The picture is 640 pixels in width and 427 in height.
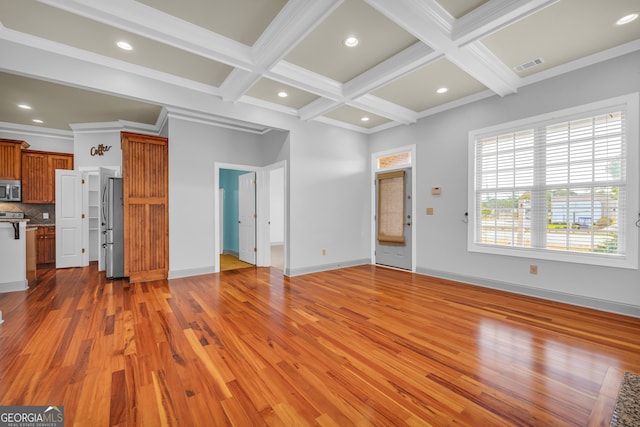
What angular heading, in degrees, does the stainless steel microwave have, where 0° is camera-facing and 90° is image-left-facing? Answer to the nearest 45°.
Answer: approximately 0°

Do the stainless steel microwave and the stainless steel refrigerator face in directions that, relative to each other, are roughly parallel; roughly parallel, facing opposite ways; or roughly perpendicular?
roughly perpendicular

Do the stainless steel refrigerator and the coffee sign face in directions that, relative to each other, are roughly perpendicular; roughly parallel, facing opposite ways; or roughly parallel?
roughly perpendicular

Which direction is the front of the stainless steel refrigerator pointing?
to the viewer's left

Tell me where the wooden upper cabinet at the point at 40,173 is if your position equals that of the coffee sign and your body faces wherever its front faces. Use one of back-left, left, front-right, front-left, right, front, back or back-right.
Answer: back-right

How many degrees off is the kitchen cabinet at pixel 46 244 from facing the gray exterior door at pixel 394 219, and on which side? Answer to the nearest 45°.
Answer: approximately 45° to its left

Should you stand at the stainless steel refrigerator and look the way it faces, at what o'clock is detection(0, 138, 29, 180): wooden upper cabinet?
The wooden upper cabinet is roughly at 2 o'clock from the stainless steel refrigerator.

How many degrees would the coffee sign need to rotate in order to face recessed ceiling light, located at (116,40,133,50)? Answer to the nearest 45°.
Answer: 0° — it already faces it
